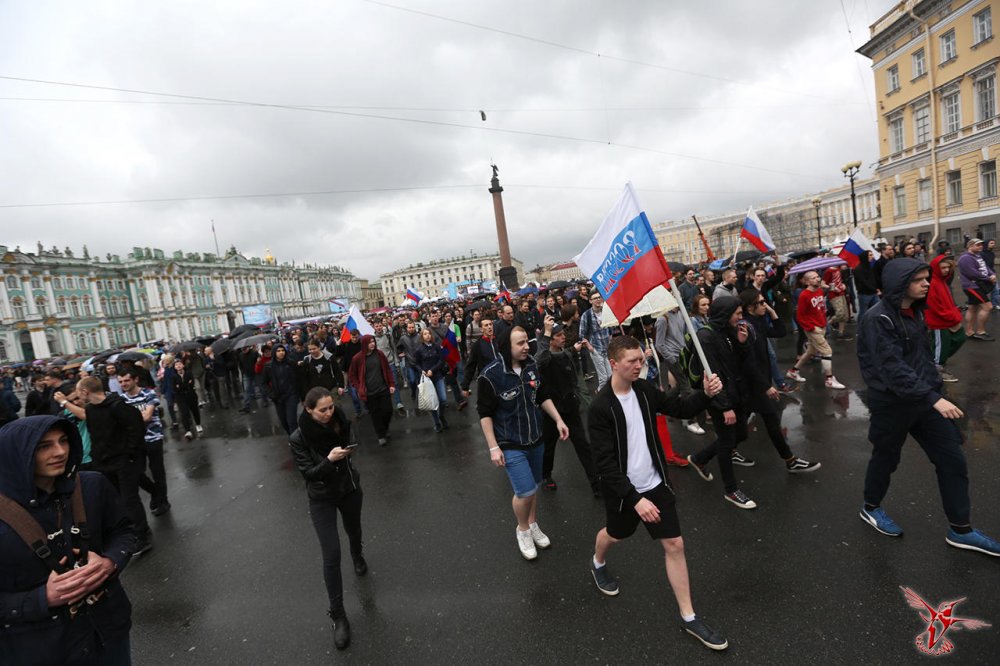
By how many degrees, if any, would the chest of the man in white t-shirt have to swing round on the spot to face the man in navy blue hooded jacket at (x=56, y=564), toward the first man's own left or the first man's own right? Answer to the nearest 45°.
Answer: approximately 90° to the first man's own right

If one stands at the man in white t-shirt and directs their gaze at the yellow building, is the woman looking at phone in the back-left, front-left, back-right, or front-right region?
back-left

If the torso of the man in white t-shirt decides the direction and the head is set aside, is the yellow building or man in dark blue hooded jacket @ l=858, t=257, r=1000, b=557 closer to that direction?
the man in dark blue hooded jacket

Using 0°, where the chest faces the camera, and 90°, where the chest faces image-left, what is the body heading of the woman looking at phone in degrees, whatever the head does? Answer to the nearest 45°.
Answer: approximately 315°

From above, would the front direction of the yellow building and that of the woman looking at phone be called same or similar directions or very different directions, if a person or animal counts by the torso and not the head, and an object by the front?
very different directions

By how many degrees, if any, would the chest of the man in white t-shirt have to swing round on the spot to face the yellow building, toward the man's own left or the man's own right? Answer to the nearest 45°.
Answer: approximately 90° to the man's own left

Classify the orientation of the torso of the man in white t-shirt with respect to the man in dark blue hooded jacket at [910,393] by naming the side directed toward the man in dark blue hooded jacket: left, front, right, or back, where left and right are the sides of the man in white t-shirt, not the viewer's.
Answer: left

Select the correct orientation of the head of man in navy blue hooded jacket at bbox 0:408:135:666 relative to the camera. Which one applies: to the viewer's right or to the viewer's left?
to the viewer's right
